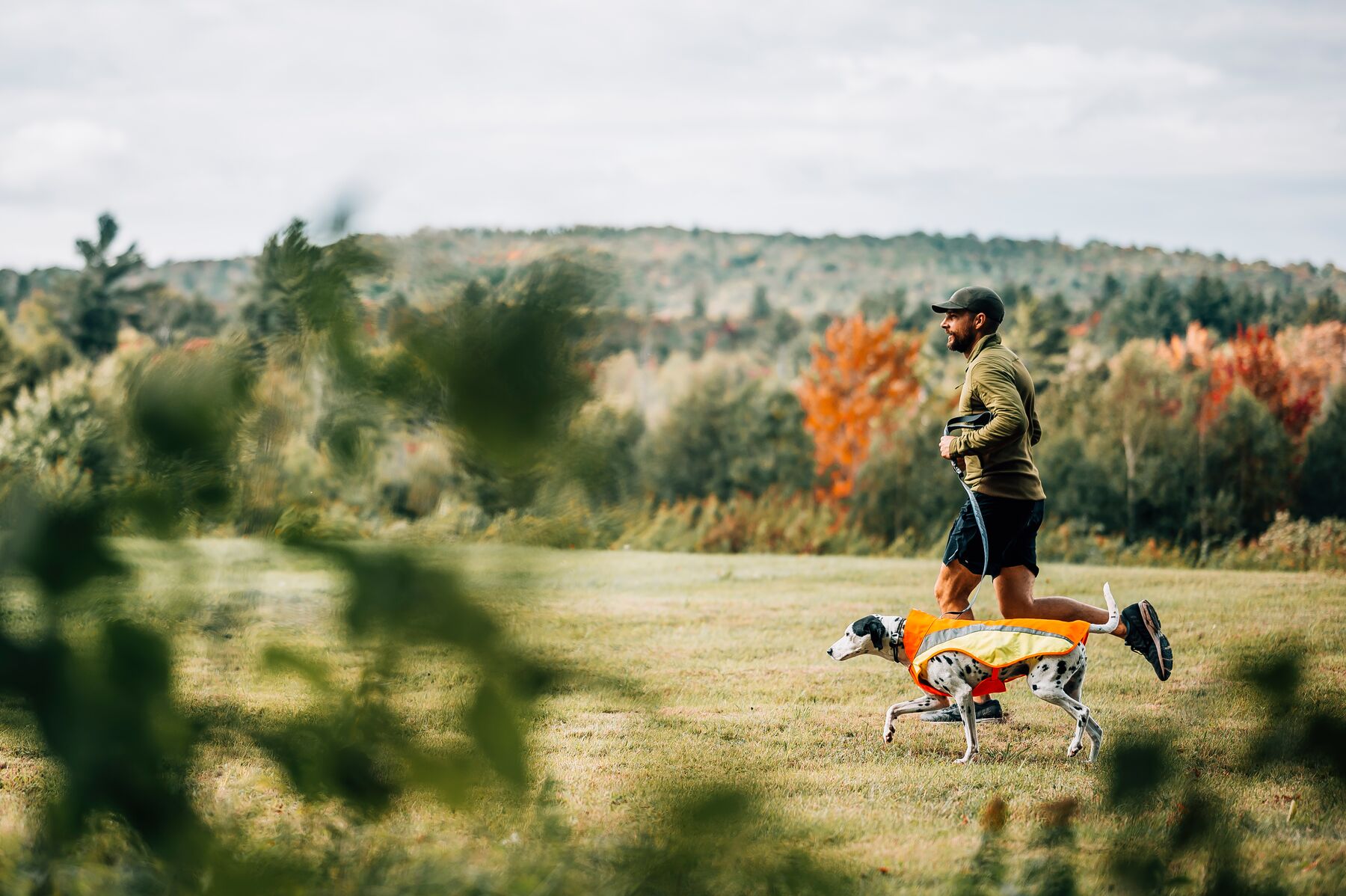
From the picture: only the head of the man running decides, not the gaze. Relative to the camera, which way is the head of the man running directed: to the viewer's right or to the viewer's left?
to the viewer's left

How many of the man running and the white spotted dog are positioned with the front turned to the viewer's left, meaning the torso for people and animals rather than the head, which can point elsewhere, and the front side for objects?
2

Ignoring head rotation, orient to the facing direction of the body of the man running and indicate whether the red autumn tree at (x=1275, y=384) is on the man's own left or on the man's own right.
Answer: on the man's own right

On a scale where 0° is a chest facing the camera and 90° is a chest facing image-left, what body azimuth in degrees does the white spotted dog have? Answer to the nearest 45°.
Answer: approximately 90°

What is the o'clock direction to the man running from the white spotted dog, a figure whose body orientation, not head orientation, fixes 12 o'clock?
The man running is roughly at 3 o'clock from the white spotted dog.

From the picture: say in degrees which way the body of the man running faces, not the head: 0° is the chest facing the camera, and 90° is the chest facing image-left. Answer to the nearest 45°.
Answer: approximately 90°

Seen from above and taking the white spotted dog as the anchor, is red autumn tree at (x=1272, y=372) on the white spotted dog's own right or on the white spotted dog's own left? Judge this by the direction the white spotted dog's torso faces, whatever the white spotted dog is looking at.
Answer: on the white spotted dog's own right

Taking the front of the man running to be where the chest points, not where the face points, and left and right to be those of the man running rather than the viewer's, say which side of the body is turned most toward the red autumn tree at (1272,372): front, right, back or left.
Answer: right
